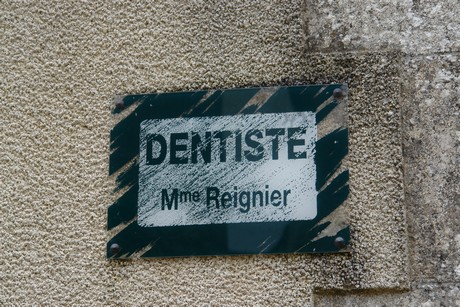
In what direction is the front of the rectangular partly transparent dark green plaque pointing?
toward the camera
